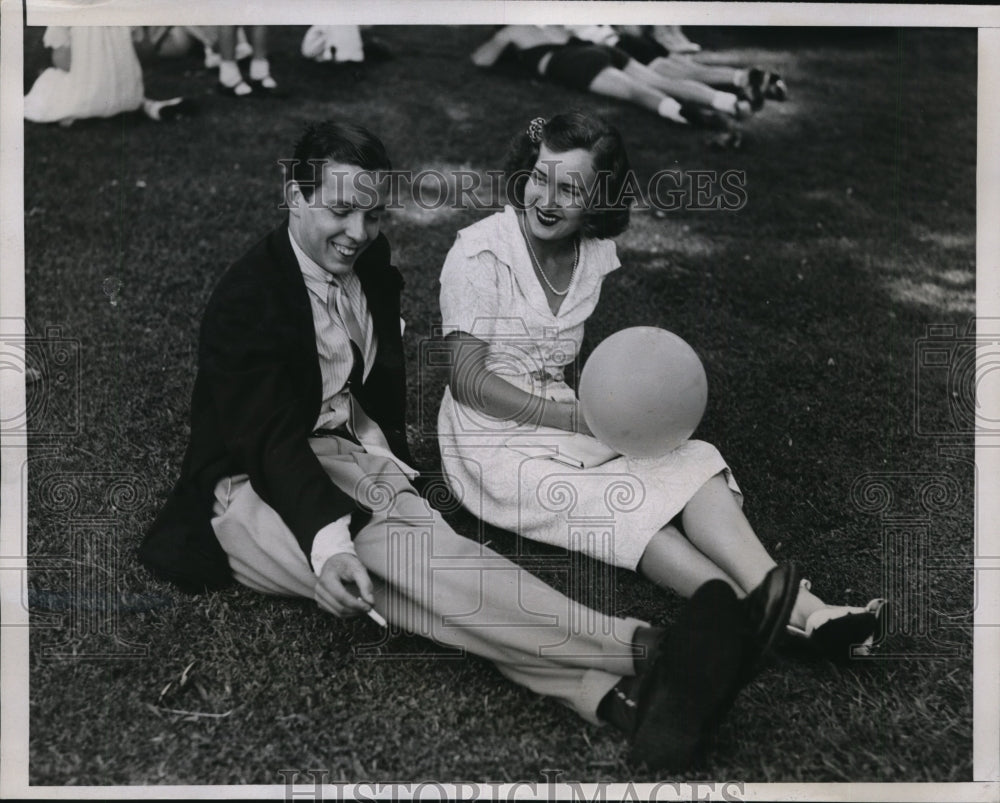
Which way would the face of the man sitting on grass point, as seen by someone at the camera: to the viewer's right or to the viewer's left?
to the viewer's right

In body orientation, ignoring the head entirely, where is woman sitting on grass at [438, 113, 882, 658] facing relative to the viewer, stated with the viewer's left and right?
facing the viewer and to the right of the viewer

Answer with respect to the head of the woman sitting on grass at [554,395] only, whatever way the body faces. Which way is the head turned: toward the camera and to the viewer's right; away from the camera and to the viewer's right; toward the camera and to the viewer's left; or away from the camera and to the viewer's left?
toward the camera and to the viewer's left

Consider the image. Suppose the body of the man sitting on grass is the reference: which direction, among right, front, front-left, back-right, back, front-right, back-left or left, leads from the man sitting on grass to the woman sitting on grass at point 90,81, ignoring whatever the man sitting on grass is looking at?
back

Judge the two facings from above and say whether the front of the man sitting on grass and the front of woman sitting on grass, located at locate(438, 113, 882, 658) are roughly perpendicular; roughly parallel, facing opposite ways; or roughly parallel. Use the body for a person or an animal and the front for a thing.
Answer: roughly parallel

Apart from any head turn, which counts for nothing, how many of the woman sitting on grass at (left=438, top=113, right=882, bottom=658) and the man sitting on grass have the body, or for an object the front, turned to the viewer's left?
0
